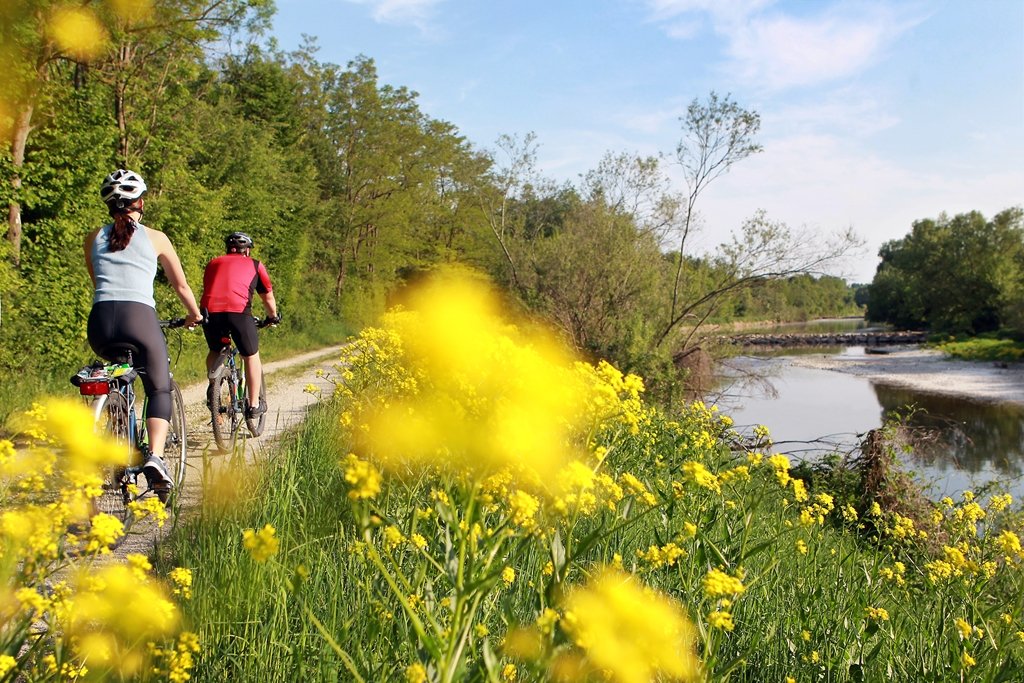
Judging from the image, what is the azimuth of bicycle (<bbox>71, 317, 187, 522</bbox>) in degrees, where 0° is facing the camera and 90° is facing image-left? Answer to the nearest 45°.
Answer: approximately 225°

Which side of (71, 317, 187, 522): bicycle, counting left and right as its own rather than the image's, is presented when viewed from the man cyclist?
front

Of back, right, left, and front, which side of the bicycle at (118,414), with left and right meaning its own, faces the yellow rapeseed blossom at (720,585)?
right

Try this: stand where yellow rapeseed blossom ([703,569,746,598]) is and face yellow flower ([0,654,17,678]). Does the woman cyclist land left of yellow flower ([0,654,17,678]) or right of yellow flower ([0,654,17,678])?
right

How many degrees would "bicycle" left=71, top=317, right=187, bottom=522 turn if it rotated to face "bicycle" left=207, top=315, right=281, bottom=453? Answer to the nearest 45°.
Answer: approximately 45° to its left

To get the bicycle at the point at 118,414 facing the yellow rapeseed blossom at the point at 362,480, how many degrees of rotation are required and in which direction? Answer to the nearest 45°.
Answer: approximately 135° to its right

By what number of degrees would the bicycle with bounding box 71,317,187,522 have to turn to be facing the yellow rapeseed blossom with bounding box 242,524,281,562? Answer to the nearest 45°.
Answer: approximately 135° to its right

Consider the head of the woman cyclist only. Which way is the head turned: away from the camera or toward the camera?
away from the camera
